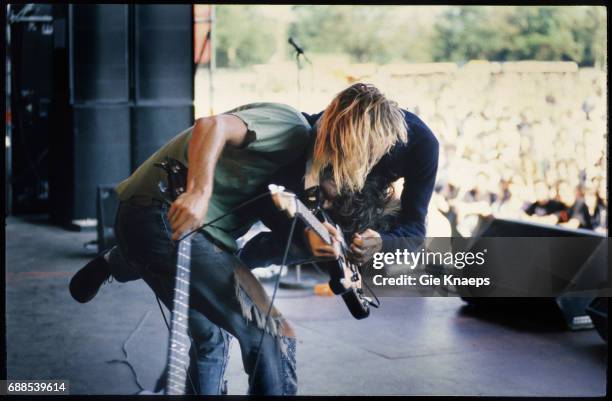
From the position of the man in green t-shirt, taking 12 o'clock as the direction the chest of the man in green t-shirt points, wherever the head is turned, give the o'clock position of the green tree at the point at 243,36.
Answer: The green tree is roughly at 9 o'clock from the man in green t-shirt.

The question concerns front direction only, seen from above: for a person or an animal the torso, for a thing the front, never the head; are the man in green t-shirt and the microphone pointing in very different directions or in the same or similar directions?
very different directions

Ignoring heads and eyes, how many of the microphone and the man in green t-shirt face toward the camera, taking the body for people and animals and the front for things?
0

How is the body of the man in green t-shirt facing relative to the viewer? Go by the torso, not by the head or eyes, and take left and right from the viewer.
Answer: facing to the right of the viewer

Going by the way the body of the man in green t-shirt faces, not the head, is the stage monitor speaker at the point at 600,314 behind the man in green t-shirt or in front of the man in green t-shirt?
in front
